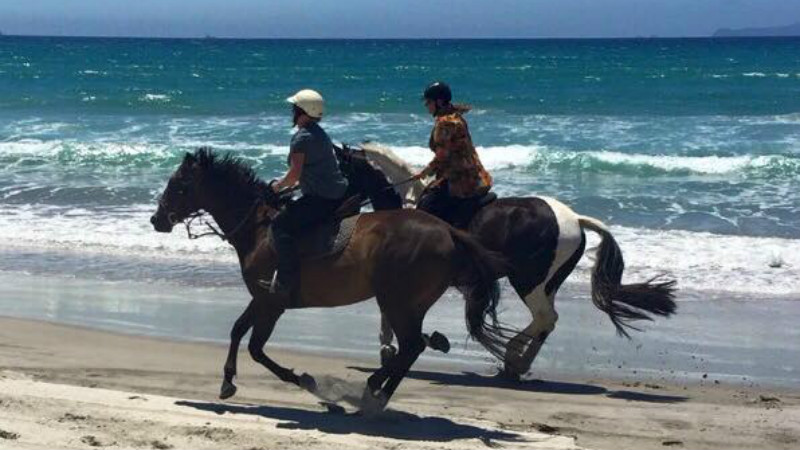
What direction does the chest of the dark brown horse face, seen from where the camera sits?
to the viewer's left

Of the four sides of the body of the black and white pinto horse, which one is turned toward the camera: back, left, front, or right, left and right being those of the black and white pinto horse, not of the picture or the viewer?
left

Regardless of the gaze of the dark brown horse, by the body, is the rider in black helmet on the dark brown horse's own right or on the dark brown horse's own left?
on the dark brown horse's own right

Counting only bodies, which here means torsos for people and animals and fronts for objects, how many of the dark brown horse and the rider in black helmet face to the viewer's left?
2

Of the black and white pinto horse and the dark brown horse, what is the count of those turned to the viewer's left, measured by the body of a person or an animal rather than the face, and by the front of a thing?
2

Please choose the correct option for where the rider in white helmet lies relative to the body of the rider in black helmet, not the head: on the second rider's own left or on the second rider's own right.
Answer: on the second rider's own left

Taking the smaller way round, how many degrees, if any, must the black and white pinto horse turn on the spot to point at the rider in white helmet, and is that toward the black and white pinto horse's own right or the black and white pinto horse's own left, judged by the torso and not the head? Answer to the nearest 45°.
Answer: approximately 45° to the black and white pinto horse's own left

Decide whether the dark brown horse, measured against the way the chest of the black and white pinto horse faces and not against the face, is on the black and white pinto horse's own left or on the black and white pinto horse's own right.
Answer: on the black and white pinto horse's own left

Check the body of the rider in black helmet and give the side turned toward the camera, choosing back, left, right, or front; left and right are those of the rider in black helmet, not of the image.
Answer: left

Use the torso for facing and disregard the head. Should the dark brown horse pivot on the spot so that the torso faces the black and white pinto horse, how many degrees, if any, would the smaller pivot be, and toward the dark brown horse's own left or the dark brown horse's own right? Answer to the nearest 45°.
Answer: approximately 135° to the dark brown horse's own right

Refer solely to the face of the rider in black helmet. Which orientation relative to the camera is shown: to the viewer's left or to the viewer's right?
to the viewer's left
